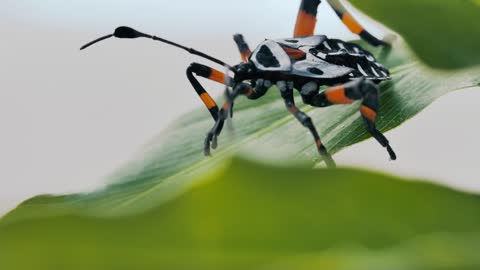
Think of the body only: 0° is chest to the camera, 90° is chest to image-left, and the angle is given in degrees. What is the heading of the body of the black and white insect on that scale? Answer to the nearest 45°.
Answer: approximately 90°

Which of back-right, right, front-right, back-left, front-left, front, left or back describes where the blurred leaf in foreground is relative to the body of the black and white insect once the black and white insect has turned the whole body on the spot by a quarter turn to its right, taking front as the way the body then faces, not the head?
back
